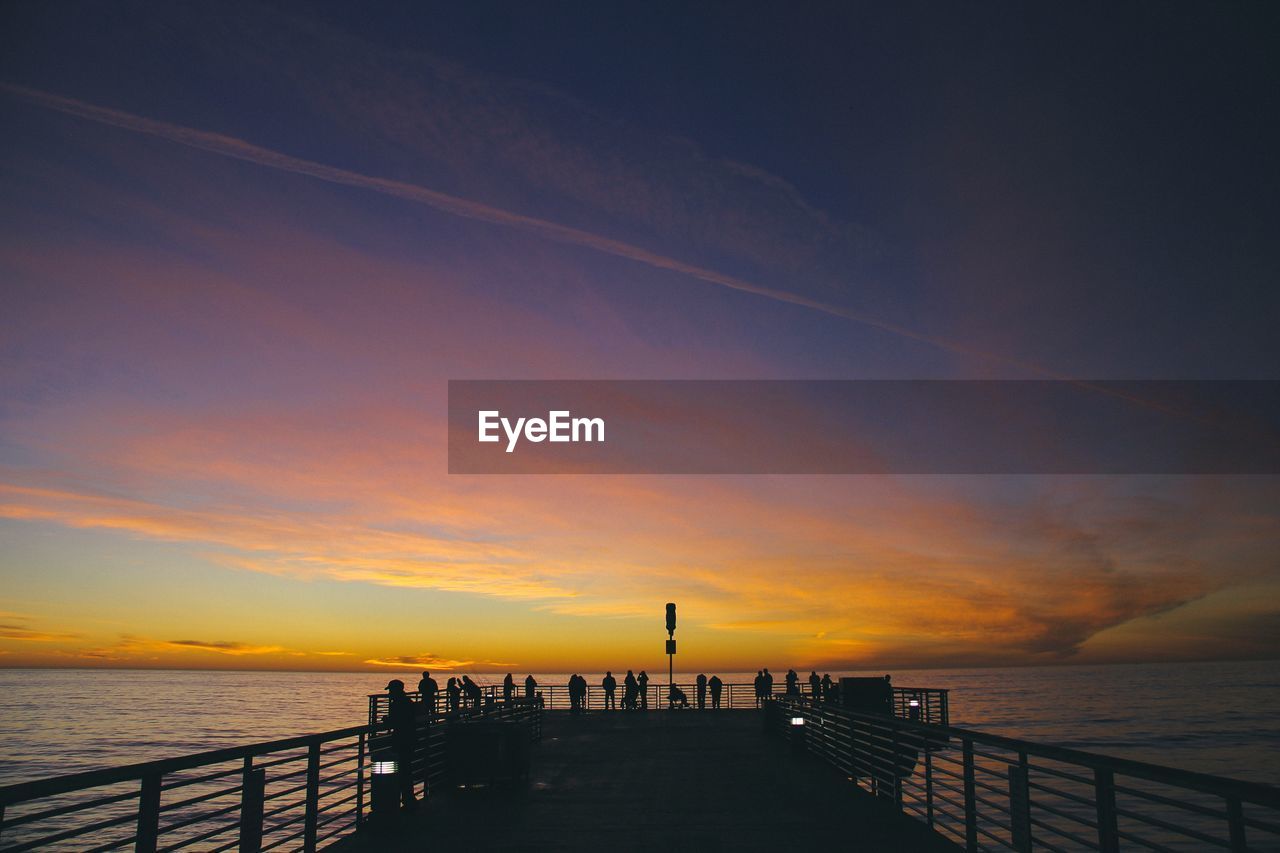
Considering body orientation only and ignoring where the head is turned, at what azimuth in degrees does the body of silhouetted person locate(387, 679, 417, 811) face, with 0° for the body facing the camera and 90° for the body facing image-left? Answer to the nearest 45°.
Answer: approximately 90°

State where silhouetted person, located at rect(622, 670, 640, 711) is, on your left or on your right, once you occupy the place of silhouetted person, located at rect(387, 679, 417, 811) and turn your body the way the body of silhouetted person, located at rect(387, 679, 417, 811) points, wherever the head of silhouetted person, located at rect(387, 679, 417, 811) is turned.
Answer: on your right

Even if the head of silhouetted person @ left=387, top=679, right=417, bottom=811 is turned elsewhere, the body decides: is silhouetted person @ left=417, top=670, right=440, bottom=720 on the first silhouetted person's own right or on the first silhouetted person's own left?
on the first silhouetted person's own right

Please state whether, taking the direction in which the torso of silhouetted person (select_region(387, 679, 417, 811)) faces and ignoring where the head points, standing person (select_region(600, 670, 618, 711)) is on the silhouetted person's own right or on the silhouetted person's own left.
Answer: on the silhouetted person's own right
